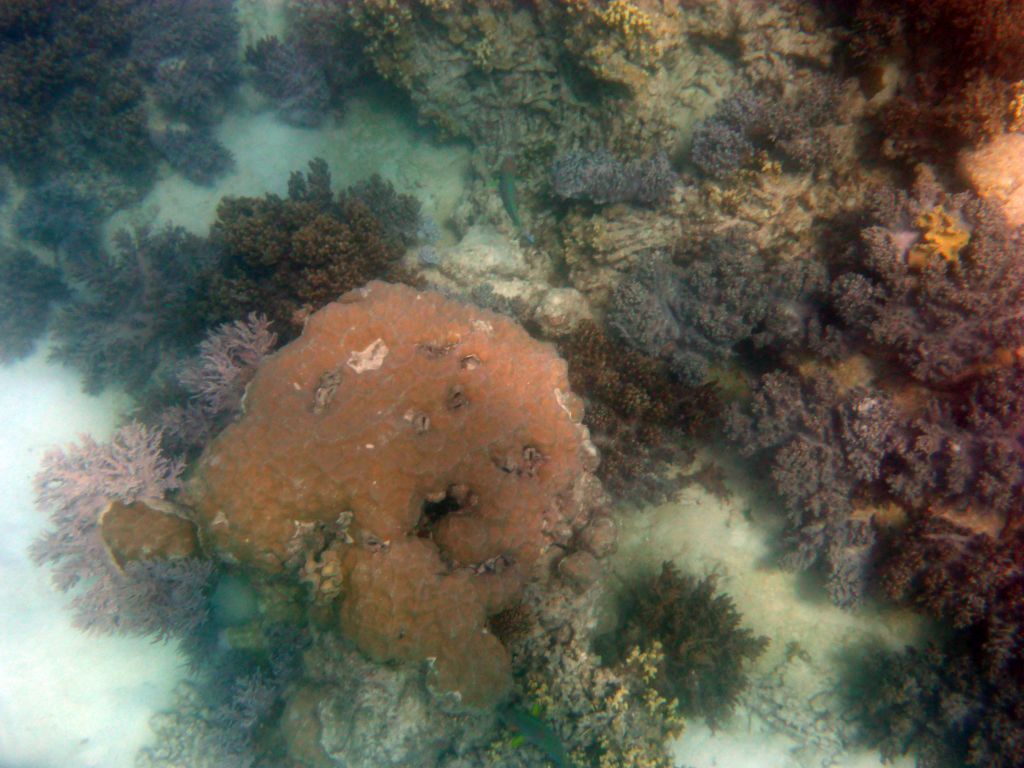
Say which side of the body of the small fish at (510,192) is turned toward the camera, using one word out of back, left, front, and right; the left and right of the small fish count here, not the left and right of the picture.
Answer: back

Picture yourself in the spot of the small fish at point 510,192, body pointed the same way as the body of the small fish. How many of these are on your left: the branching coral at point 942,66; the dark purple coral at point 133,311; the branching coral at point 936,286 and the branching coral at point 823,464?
1

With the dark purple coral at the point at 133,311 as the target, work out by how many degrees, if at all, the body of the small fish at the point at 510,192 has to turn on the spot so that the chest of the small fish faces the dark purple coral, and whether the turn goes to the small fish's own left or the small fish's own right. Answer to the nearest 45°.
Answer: approximately 90° to the small fish's own left

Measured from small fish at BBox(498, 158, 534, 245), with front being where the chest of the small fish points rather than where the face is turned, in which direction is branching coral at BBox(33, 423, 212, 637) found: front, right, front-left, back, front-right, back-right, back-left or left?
back-left

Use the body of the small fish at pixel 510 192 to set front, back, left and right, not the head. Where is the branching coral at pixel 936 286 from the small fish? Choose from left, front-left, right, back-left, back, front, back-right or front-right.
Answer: back-right

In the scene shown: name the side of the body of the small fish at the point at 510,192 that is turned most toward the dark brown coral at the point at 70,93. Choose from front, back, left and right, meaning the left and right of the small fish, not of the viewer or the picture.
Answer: left

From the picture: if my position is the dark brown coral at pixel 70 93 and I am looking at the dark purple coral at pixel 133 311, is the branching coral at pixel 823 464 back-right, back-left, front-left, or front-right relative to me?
front-left

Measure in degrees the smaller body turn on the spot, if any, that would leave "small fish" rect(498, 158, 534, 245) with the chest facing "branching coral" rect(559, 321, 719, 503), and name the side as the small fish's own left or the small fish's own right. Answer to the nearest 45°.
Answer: approximately 135° to the small fish's own right

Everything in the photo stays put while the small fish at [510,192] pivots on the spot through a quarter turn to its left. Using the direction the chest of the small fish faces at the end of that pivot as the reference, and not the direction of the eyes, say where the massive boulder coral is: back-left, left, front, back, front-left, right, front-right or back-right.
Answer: left

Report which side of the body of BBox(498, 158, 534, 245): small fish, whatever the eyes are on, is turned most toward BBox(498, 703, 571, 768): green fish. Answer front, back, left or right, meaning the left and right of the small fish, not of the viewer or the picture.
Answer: back

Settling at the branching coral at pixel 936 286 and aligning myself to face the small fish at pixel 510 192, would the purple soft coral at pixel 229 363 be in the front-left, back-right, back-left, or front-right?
front-left

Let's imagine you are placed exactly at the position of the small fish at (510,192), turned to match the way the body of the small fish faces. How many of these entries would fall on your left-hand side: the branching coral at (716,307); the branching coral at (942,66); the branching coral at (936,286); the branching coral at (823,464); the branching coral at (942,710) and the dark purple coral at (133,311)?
1

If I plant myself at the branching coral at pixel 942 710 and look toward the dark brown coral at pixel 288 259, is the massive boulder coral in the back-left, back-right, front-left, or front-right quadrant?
front-left
